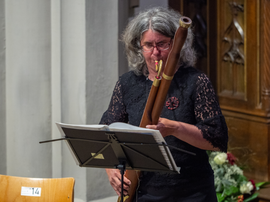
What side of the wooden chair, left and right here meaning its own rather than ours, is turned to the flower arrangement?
right

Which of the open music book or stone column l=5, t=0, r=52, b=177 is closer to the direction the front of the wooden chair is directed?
the stone column

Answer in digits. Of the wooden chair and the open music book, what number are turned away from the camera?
2

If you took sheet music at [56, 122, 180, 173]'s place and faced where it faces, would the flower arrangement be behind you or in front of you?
in front

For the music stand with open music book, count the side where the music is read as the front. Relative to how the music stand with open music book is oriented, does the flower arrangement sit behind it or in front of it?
in front

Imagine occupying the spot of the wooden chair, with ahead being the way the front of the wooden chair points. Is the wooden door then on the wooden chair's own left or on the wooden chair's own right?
on the wooden chair's own right

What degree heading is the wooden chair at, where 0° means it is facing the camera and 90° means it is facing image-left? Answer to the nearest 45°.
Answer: approximately 180°

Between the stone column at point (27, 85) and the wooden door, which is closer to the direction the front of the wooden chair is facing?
the stone column

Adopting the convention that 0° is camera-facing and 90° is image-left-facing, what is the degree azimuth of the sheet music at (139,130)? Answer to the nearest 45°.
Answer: approximately 180°

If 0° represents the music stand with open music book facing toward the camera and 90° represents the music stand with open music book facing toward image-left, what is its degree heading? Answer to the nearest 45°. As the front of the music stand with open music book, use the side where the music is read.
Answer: approximately 180°

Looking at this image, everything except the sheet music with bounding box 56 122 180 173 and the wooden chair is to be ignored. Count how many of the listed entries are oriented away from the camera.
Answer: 2
